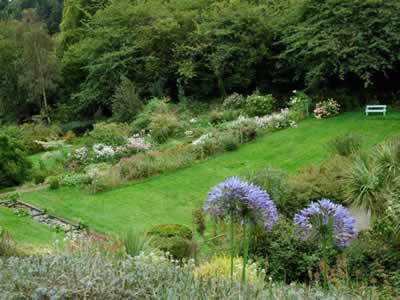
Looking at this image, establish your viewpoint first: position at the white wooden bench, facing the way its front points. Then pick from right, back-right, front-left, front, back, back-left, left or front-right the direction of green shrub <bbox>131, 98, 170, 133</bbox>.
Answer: right

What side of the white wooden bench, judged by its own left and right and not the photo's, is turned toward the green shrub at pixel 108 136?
right

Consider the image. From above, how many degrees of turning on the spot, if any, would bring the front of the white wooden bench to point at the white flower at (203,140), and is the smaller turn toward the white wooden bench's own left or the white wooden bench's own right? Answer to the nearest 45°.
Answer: approximately 45° to the white wooden bench's own right

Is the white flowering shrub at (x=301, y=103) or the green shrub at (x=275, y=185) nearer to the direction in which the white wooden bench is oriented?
the green shrub

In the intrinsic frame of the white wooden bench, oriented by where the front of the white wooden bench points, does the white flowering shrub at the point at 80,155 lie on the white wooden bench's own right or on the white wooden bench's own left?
on the white wooden bench's own right

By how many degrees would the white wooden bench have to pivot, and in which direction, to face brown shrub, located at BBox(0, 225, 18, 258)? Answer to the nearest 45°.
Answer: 0° — it already faces it

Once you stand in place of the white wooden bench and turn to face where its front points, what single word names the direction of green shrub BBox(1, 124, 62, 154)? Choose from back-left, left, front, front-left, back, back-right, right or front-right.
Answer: right

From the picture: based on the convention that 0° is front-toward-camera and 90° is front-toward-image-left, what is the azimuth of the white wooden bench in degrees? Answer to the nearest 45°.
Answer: approximately 0°

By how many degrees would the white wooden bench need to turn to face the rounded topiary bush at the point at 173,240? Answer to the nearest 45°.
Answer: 0° — it already faces it

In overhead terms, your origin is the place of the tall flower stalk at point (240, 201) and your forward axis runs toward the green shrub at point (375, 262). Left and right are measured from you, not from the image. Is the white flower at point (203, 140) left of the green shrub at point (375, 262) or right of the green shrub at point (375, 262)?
left

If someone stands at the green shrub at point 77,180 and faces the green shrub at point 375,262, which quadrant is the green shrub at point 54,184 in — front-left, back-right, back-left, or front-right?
back-right

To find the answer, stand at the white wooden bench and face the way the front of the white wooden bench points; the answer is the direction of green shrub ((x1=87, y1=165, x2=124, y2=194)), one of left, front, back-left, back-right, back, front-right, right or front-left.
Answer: front-right
